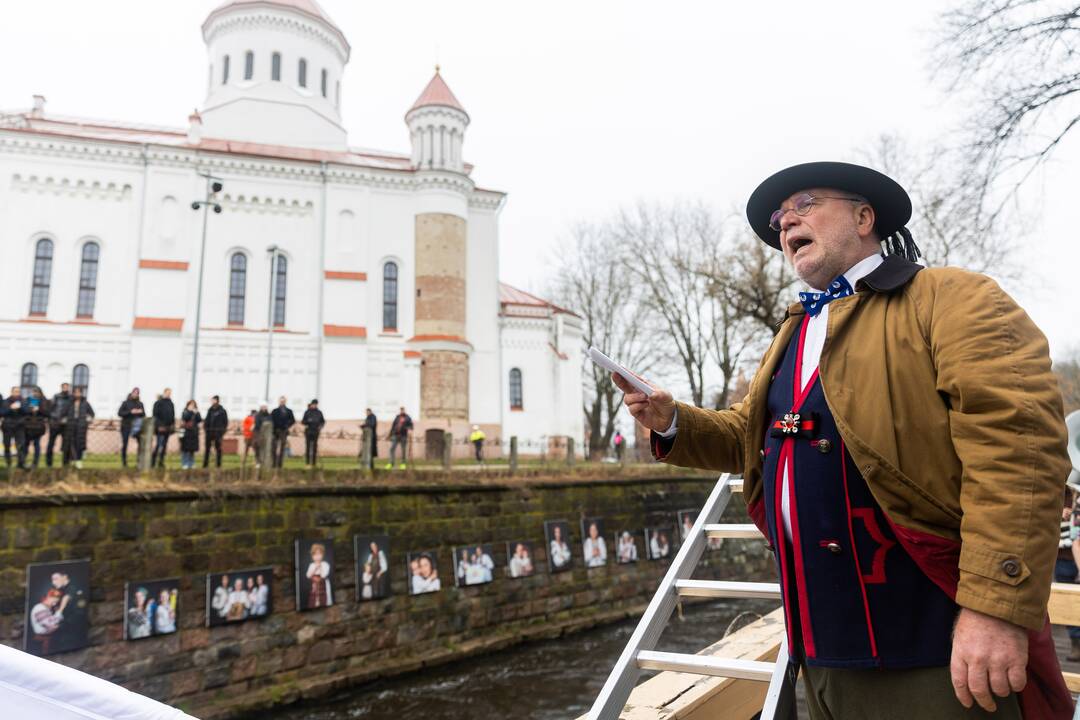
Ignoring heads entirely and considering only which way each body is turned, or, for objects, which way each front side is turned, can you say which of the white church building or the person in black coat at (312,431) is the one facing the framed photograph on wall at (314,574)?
the person in black coat

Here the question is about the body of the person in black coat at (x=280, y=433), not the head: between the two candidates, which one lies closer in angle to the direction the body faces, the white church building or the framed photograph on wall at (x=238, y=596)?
the framed photograph on wall

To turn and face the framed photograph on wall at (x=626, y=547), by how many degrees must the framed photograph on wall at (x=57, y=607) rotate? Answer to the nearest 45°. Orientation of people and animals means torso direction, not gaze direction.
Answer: approximately 45° to its left

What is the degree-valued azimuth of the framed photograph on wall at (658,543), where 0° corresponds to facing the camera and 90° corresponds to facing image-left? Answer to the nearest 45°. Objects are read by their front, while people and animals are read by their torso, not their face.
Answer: approximately 315°

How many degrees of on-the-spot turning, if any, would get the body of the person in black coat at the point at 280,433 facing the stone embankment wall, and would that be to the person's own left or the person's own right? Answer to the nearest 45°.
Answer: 0° — they already face it

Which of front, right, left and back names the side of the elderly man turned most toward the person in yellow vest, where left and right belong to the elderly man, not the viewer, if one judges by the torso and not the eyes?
right
